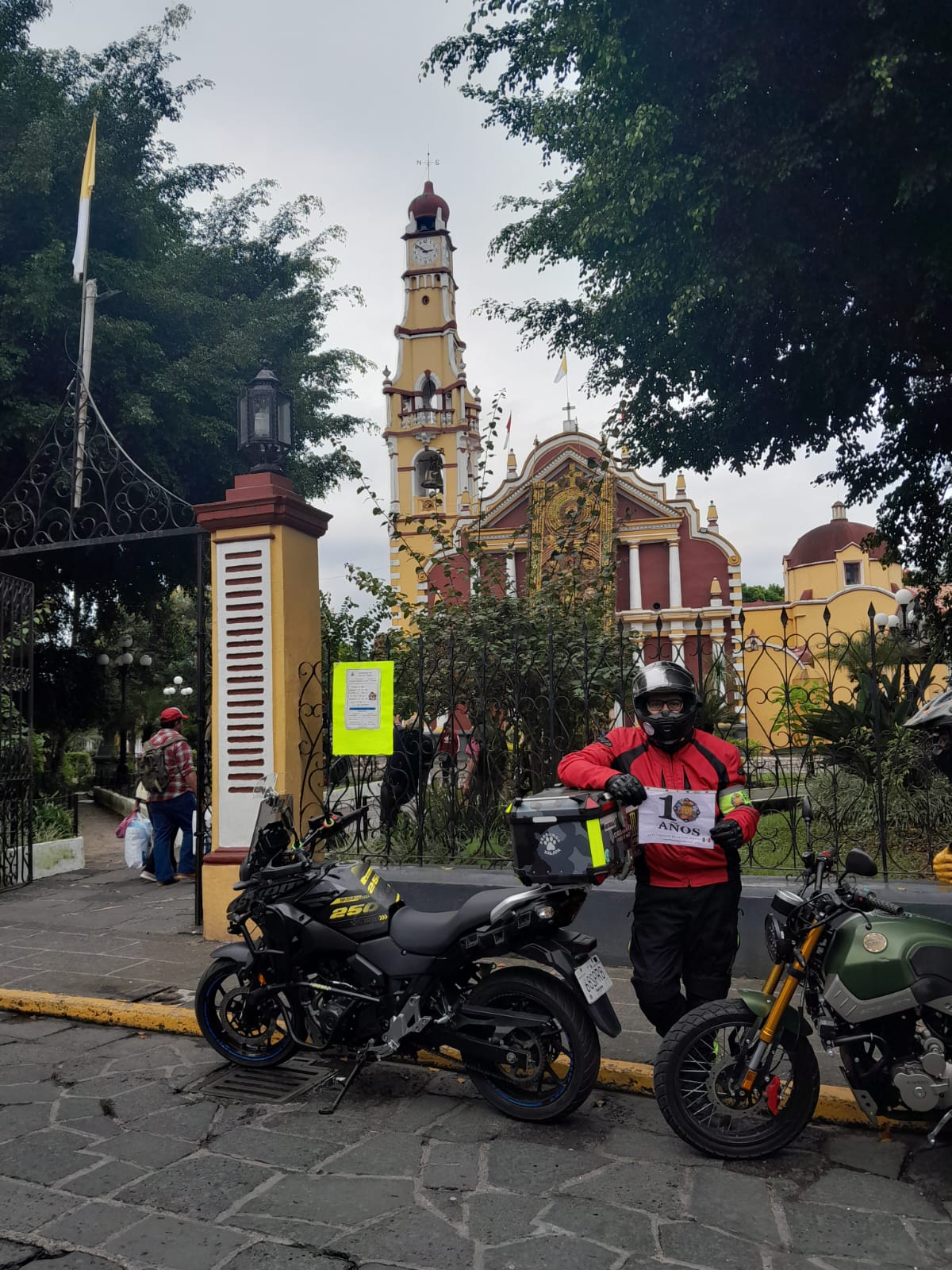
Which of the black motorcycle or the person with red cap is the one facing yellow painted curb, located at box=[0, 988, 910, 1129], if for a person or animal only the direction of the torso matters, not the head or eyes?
the black motorcycle

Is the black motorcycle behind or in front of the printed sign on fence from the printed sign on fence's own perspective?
in front

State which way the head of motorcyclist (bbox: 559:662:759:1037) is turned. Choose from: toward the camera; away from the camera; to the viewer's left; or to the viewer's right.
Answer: toward the camera

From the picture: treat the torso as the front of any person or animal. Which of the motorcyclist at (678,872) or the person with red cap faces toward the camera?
the motorcyclist

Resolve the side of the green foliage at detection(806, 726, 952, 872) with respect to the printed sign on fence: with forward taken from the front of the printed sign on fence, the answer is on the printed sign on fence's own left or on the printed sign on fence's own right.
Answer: on the printed sign on fence's own left

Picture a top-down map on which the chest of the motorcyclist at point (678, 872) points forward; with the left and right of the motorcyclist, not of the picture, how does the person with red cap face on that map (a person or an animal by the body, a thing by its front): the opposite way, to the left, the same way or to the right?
the opposite way

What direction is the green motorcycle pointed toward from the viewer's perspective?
to the viewer's left

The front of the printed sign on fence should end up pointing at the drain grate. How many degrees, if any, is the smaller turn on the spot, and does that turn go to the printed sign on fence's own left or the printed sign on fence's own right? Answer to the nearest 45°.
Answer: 0° — it already faces it

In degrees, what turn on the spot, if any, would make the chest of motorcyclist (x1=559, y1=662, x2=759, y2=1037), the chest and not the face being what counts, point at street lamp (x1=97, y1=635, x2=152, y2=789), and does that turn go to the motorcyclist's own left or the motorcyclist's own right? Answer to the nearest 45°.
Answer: approximately 135° to the motorcyclist's own right

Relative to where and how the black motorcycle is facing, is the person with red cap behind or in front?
in front

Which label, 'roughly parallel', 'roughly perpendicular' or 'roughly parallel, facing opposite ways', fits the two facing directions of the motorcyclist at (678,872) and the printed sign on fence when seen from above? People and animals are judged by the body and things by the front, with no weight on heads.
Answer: roughly parallel

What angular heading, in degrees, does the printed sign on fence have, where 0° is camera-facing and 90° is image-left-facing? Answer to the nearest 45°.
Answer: approximately 0°

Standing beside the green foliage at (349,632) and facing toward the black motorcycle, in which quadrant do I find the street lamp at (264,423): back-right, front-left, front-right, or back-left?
front-right

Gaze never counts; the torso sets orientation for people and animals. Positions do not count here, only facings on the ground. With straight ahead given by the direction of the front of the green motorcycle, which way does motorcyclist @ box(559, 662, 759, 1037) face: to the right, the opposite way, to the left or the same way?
to the left

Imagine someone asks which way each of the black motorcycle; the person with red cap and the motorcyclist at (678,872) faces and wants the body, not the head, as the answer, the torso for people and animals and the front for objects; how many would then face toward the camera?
1

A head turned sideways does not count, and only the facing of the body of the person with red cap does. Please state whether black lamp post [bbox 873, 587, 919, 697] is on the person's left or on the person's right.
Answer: on the person's right

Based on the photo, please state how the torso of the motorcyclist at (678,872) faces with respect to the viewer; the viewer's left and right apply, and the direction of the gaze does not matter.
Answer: facing the viewer
